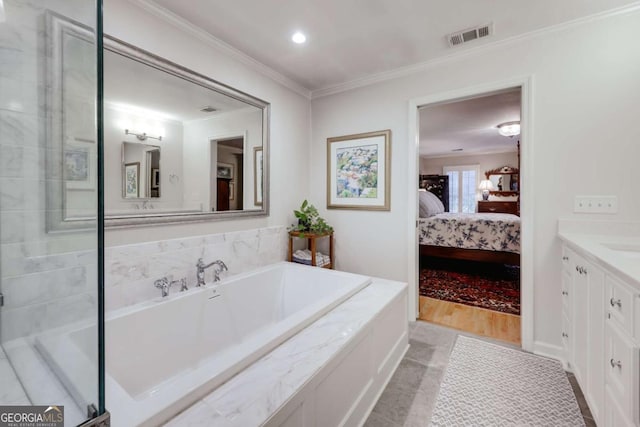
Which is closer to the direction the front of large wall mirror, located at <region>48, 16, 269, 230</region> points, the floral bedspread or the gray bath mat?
the gray bath mat

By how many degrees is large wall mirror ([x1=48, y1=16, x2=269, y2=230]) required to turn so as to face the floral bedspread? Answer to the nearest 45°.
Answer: approximately 45° to its left

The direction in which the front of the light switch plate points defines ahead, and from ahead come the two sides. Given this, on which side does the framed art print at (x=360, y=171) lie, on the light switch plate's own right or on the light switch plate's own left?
on the light switch plate's own right

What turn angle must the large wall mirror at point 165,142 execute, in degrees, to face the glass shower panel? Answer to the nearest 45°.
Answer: approximately 90° to its right

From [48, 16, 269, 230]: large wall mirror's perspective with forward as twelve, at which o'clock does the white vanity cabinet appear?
The white vanity cabinet is roughly at 12 o'clock from the large wall mirror.

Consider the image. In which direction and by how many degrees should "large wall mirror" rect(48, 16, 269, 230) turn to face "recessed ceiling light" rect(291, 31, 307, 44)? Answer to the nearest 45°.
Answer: approximately 45° to its left

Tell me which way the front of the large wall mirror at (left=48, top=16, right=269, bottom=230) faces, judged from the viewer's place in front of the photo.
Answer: facing the viewer and to the right of the viewer

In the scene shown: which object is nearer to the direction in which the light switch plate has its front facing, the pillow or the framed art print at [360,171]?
the framed art print
